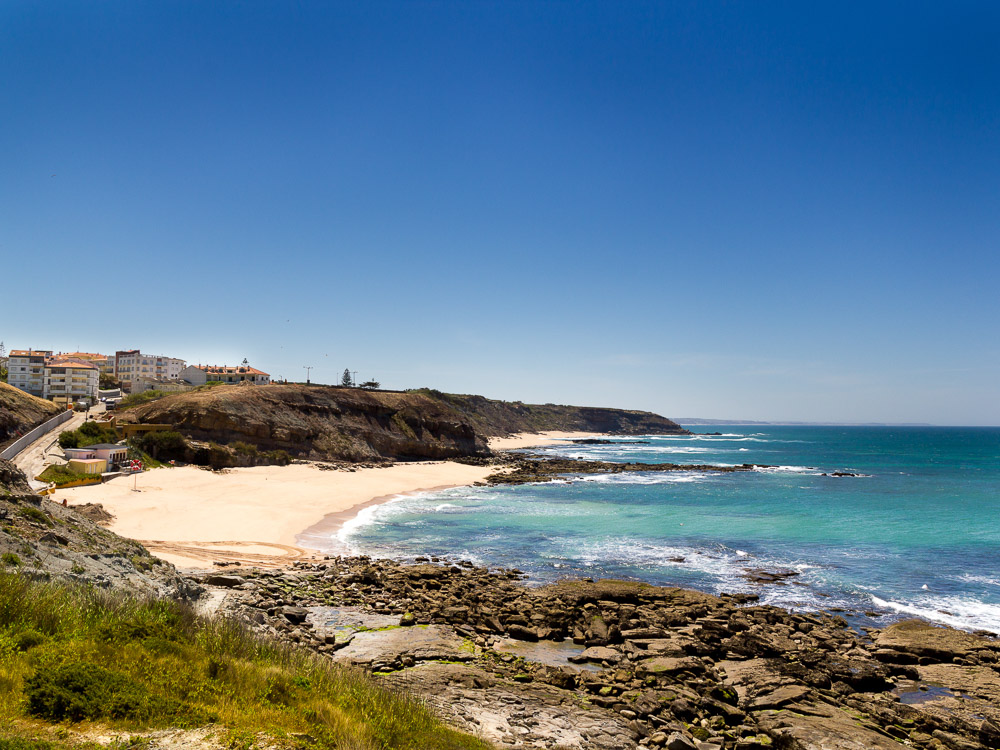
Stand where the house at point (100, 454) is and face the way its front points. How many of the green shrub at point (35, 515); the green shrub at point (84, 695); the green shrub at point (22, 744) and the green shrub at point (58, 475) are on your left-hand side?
0

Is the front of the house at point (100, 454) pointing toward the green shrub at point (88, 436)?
no

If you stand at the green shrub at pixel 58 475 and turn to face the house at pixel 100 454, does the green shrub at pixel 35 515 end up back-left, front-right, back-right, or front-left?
back-right

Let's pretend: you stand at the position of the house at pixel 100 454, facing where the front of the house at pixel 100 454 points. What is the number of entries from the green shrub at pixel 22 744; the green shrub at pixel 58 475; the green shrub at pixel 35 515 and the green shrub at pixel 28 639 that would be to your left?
0

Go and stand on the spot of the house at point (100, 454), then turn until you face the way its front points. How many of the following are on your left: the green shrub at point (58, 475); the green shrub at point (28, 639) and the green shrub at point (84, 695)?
0

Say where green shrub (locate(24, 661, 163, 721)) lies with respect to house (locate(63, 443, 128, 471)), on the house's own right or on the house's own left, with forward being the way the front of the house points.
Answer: on the house's own right

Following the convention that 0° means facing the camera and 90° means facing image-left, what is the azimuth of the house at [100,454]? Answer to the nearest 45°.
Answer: approximately 315°

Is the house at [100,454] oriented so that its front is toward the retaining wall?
no

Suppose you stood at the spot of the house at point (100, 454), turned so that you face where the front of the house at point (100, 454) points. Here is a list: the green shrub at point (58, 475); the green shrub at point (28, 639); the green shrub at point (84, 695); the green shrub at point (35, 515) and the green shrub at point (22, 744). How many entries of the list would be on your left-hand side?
0

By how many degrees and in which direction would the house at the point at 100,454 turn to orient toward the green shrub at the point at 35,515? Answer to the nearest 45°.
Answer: approximately 45° to its right

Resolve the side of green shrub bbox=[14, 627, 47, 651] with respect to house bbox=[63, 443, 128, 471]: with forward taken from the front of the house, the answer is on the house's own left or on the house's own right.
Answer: on the house's own right

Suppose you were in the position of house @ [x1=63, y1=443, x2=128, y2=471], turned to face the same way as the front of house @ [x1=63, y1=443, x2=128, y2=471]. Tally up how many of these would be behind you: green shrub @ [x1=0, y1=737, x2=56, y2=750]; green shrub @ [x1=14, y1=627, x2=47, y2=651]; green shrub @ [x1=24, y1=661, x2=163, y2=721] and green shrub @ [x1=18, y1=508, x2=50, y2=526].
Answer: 0

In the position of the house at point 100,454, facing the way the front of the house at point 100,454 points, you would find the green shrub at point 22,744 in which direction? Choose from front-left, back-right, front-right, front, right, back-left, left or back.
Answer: front-right

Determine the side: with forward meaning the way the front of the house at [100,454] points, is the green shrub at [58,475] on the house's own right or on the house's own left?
on the house's own right

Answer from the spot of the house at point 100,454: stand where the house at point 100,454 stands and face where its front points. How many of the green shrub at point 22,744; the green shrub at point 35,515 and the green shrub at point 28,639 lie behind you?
0
